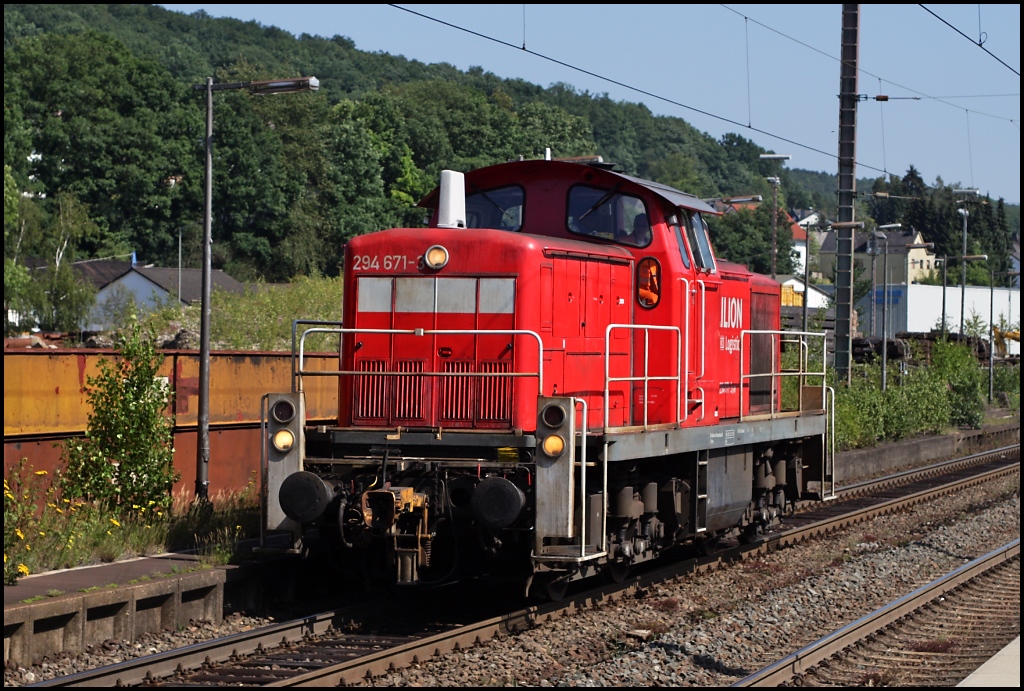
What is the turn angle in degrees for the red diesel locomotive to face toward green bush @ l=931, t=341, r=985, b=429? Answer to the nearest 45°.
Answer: approximately 180°

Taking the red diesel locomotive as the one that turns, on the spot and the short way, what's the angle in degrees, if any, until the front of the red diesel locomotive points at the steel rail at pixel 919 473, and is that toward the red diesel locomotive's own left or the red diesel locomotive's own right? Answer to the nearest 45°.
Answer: approximately 180°

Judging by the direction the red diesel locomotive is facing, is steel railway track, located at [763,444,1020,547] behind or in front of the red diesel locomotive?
behind

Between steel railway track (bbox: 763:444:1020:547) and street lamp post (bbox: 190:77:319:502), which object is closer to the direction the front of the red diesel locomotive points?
the street lamp post

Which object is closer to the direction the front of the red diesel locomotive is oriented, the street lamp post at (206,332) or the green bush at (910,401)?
the street lamp post

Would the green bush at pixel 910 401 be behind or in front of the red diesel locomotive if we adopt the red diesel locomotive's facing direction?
behind

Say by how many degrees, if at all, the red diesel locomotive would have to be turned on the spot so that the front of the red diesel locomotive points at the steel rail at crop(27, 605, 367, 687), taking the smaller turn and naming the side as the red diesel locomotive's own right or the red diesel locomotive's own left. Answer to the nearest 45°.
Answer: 0° — it already faces it

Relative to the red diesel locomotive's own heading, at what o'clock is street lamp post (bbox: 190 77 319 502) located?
The street lamp post is roughly at 3 o'clock from the red diesel locomotive.

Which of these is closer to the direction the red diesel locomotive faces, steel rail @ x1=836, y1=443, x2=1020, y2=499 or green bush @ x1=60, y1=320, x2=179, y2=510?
the green bush

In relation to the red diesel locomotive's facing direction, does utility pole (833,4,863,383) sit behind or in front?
behind

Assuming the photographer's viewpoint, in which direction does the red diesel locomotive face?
facing the viewer and to the left of the viewer
